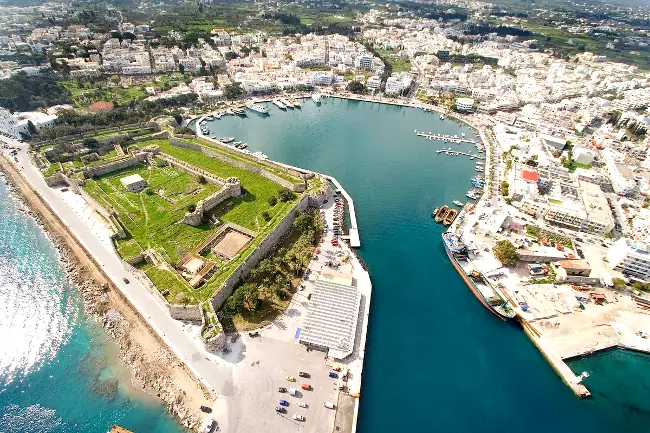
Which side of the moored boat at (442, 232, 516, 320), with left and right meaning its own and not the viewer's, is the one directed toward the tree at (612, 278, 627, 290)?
left

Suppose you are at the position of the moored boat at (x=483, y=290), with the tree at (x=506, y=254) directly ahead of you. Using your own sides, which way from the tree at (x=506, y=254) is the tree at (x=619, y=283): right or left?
right

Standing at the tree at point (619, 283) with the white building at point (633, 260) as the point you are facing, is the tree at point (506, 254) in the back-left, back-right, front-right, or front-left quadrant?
back-left

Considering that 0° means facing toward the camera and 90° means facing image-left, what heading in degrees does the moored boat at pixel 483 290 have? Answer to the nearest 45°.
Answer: approximately 315°

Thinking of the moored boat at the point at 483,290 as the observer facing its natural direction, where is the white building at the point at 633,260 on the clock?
The white building is roughly at 9 o'clock from the moored boat.

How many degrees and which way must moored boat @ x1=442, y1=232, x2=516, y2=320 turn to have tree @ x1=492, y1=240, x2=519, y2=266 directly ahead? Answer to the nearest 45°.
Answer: approximately 135° to its left

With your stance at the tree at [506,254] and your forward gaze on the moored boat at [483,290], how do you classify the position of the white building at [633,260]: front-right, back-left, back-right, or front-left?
back-left
